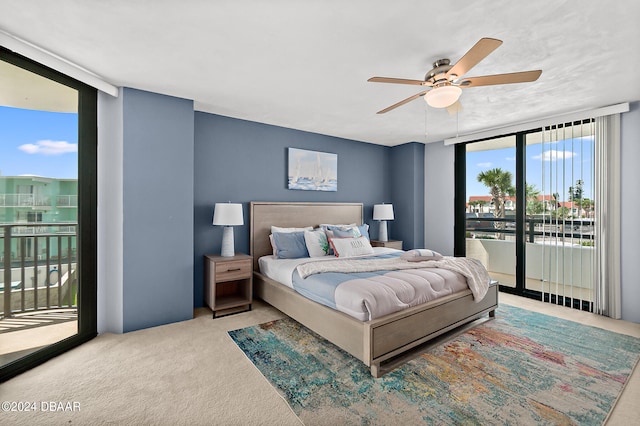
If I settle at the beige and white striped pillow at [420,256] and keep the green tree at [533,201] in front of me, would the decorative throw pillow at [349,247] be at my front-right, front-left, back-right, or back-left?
back-left

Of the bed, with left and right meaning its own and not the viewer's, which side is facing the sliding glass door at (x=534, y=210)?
left

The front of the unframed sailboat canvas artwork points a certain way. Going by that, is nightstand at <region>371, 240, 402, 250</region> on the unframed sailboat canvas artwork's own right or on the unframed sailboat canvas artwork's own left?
on the unframed sailboat canvas artwork's own left

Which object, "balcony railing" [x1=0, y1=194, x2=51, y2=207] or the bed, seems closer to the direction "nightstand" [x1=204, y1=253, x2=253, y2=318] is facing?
the bed

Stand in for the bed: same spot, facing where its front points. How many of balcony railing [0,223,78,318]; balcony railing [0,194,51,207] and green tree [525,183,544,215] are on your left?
1

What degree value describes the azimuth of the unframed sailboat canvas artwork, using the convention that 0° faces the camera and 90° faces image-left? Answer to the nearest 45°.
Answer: approximately 315°

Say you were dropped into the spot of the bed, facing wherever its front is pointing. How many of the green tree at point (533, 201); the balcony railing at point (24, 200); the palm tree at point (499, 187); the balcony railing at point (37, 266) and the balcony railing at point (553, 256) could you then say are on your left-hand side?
3

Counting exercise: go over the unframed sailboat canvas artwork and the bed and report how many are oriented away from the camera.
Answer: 0
